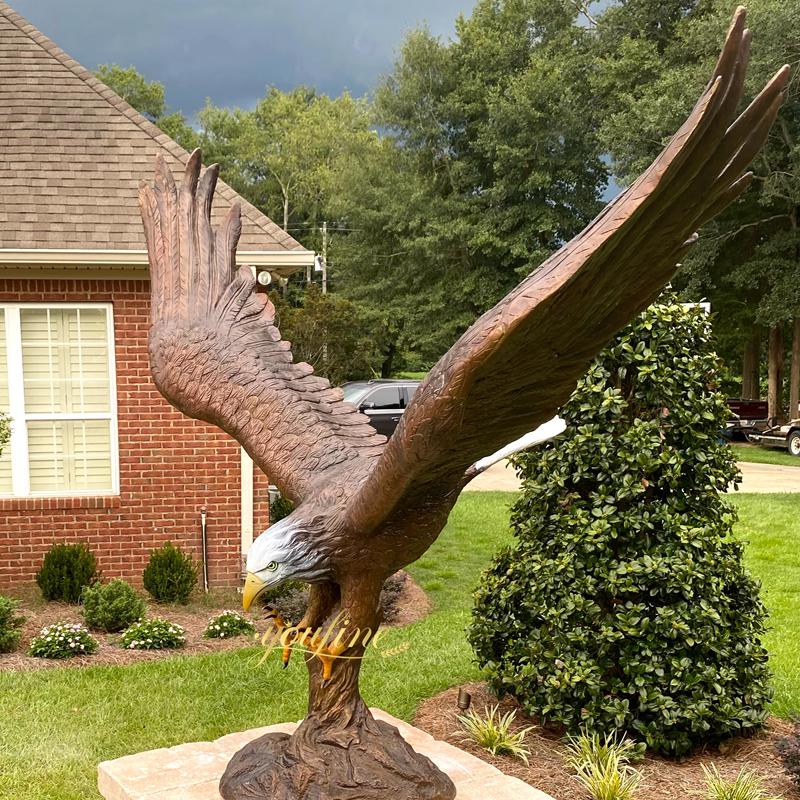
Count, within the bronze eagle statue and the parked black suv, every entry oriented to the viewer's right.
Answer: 0

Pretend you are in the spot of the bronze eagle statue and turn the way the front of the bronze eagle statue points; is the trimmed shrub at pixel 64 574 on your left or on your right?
on your right

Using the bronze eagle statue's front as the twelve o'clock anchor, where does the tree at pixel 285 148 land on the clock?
The tree is roughly at 4 o'clock from the bronze eagle statue.

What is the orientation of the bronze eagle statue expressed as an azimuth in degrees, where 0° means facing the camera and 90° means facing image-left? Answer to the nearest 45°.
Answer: approximately 45°

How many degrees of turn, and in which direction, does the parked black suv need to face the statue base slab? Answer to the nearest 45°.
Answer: approximately 45° to its left

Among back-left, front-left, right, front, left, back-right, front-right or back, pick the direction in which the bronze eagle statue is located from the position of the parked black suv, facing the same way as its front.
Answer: front-left

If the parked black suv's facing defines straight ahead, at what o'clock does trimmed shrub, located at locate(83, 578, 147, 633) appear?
The trimmed shrub is roughly at 11 o'clock from the parked black suv.

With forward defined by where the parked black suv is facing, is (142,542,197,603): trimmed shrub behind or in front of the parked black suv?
in front

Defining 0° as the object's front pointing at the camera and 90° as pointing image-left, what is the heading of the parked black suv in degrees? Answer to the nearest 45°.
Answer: approximately 45°
